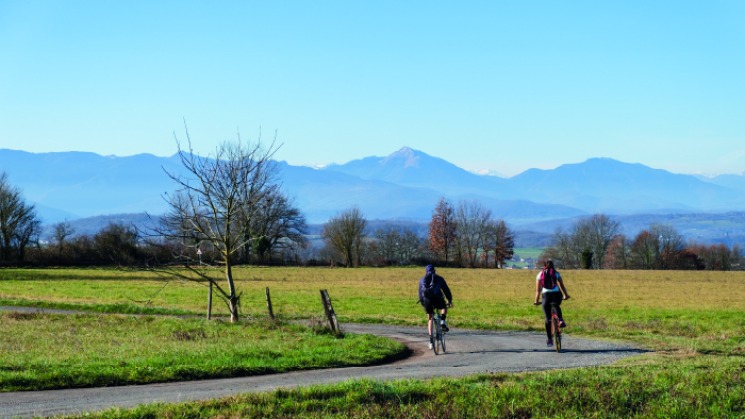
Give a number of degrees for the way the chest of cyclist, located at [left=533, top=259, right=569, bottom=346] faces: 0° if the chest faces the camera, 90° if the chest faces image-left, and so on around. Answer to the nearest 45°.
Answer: approximately 180°

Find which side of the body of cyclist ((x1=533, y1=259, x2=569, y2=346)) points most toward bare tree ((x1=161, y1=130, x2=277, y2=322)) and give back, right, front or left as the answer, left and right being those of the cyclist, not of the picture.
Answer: left

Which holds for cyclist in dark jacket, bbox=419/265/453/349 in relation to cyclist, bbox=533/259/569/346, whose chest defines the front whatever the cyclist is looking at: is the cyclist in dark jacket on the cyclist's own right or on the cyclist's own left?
on the cyclist's own left

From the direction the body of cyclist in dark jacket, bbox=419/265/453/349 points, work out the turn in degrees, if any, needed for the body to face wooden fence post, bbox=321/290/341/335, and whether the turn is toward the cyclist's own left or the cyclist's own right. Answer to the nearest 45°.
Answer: approximately 45° to the cyclist's own left

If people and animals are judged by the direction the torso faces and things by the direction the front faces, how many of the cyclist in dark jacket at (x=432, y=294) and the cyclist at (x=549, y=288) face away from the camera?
2

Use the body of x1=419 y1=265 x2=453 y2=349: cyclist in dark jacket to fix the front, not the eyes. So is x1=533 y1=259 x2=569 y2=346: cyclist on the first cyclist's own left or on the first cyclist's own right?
on the first cyclist's own right

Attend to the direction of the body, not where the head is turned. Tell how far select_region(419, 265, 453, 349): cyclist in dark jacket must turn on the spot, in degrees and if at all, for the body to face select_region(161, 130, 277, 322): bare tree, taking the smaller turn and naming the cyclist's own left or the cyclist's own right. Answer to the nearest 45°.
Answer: approximately 45° to the cyclist's own left

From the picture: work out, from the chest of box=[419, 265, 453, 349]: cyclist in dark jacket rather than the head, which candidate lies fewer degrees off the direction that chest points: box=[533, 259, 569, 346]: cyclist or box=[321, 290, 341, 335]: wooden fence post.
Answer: the wooden fence post

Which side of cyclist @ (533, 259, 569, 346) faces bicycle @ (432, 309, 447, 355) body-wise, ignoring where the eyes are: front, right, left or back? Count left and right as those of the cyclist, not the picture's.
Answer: left

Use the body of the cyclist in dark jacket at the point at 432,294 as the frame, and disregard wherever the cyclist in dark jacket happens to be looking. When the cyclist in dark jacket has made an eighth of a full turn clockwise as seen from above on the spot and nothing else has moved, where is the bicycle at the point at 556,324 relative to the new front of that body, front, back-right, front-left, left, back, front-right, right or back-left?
front-right

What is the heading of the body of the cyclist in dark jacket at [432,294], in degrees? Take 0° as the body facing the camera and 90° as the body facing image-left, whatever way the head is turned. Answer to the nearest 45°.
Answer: approximately 180°
